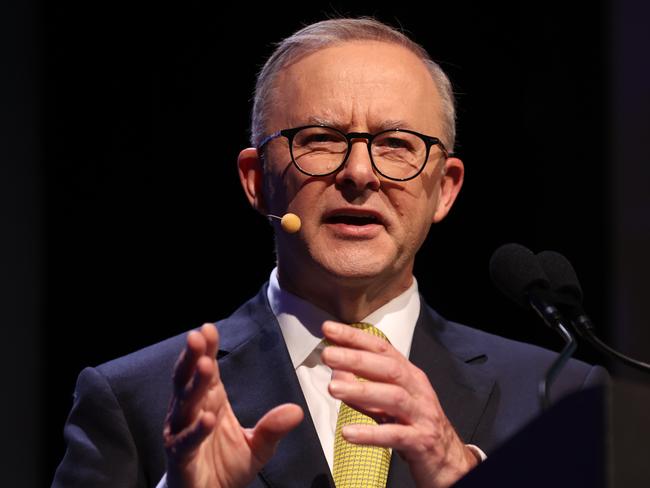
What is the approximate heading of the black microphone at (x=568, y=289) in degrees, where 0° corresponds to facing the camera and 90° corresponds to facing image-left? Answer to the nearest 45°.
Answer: approximately 90°

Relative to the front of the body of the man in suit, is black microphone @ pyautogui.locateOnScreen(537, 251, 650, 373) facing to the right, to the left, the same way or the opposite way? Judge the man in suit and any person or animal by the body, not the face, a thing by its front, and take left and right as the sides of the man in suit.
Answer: to the right

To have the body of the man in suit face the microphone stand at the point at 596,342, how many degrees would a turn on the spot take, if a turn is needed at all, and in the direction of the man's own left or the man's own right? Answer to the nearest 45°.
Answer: approximately 45° to the man's own left

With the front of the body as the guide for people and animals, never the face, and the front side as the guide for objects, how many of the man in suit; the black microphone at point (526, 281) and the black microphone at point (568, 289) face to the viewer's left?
2

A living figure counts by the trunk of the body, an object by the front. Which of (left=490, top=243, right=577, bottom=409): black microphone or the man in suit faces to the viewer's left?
the black microphone

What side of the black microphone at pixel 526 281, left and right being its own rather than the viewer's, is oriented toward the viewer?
left

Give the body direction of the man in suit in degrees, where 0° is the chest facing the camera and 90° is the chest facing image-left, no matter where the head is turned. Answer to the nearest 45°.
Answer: approximately 0°

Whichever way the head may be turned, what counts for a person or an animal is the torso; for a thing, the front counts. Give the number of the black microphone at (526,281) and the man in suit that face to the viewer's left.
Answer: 1
